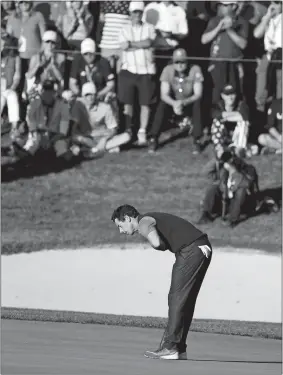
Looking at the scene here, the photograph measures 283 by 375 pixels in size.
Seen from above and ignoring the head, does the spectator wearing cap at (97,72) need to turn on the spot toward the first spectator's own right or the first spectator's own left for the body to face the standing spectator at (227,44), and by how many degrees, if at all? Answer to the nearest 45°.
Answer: approximately 90° to the first spectator's own left

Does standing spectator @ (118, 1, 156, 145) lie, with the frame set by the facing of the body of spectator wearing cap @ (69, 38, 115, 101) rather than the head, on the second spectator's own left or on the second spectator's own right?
on the second spectator's own left

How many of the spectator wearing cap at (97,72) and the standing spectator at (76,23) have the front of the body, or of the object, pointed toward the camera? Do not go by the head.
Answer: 2

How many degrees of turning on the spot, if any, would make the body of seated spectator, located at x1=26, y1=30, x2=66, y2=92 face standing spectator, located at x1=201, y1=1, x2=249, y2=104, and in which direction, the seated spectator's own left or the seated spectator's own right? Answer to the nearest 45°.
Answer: approximately 90° to the seated spectator's own left

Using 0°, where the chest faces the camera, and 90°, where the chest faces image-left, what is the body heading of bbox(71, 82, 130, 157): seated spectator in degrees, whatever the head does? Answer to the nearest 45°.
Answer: approximately 0°
